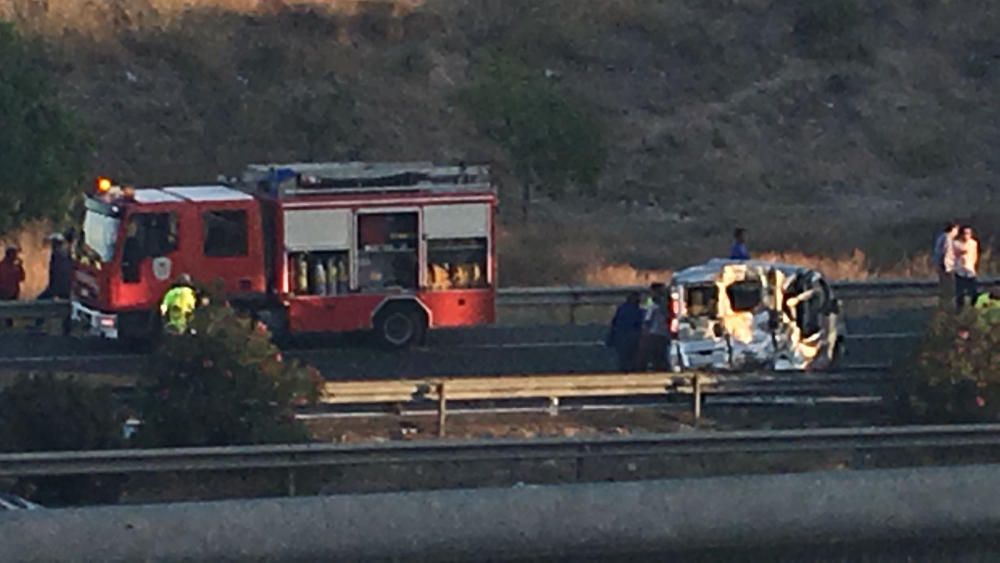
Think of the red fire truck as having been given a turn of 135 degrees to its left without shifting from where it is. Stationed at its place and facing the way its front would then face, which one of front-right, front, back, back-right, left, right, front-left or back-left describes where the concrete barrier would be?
front-right

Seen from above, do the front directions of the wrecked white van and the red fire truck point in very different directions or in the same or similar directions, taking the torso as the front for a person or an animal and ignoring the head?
very different directions

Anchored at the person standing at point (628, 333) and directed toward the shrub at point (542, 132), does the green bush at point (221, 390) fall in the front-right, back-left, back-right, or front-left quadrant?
back-left

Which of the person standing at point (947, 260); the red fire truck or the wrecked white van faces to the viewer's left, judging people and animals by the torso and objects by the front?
the red fire truck

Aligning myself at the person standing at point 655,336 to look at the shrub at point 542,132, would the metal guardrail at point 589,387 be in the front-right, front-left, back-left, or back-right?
back-left

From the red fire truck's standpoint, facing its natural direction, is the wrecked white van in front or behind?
behind

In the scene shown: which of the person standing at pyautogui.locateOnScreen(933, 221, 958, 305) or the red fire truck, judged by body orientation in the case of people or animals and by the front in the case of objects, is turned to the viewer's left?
the red fire truck

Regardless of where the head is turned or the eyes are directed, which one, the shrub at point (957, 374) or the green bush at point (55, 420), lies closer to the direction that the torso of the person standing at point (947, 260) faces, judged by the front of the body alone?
the shrub

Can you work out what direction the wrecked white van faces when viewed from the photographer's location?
facing to the right of the viewer

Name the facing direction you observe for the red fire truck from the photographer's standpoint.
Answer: facing to the left of the viewer

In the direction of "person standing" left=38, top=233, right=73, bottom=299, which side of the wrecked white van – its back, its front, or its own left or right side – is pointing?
back
